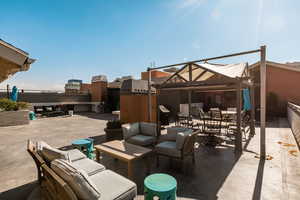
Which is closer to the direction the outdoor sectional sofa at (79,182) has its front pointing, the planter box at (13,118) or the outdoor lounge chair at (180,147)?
the outdoor lounge chair

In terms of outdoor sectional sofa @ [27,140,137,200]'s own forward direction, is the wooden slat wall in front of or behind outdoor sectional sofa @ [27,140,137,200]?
in front

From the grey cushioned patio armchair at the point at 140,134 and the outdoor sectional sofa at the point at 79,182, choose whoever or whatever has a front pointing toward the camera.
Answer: the grey cushioned patio armchair at the point at 140,134

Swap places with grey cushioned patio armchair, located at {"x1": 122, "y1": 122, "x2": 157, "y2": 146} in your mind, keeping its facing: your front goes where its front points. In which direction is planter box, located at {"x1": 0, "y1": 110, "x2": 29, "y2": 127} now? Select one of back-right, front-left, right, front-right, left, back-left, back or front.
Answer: back-right

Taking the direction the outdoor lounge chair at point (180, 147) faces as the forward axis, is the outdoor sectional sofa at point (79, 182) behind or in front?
in front

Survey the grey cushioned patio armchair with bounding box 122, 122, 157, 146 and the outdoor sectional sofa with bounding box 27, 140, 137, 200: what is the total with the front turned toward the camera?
1

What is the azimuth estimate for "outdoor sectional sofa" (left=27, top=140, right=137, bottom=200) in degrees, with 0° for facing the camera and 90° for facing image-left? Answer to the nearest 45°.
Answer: approximately 225°

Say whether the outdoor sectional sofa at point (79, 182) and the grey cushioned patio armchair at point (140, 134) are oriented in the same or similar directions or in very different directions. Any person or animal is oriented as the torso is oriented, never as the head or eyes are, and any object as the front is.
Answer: very different directions

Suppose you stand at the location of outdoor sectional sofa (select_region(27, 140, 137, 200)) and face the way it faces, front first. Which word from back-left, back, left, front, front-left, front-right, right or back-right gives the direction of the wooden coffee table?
front

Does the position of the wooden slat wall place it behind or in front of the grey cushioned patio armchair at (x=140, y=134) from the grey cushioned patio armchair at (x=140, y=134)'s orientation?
behind

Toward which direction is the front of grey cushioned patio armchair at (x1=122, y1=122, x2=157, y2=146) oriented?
toward the camera

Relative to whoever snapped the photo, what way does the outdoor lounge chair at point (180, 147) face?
facing the viewer and to the left of the viewer

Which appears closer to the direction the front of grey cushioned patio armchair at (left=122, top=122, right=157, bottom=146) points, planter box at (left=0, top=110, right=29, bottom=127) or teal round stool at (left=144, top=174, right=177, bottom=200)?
the teal round stool

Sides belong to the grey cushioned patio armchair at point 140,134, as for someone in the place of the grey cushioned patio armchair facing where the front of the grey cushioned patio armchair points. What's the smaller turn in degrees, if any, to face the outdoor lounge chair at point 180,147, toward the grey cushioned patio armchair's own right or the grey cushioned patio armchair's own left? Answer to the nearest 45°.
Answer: approximately 45° to the grey cushioned patio armchair's own left

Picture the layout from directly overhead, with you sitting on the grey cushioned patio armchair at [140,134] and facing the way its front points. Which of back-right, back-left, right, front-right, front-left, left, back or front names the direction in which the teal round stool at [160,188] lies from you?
front
